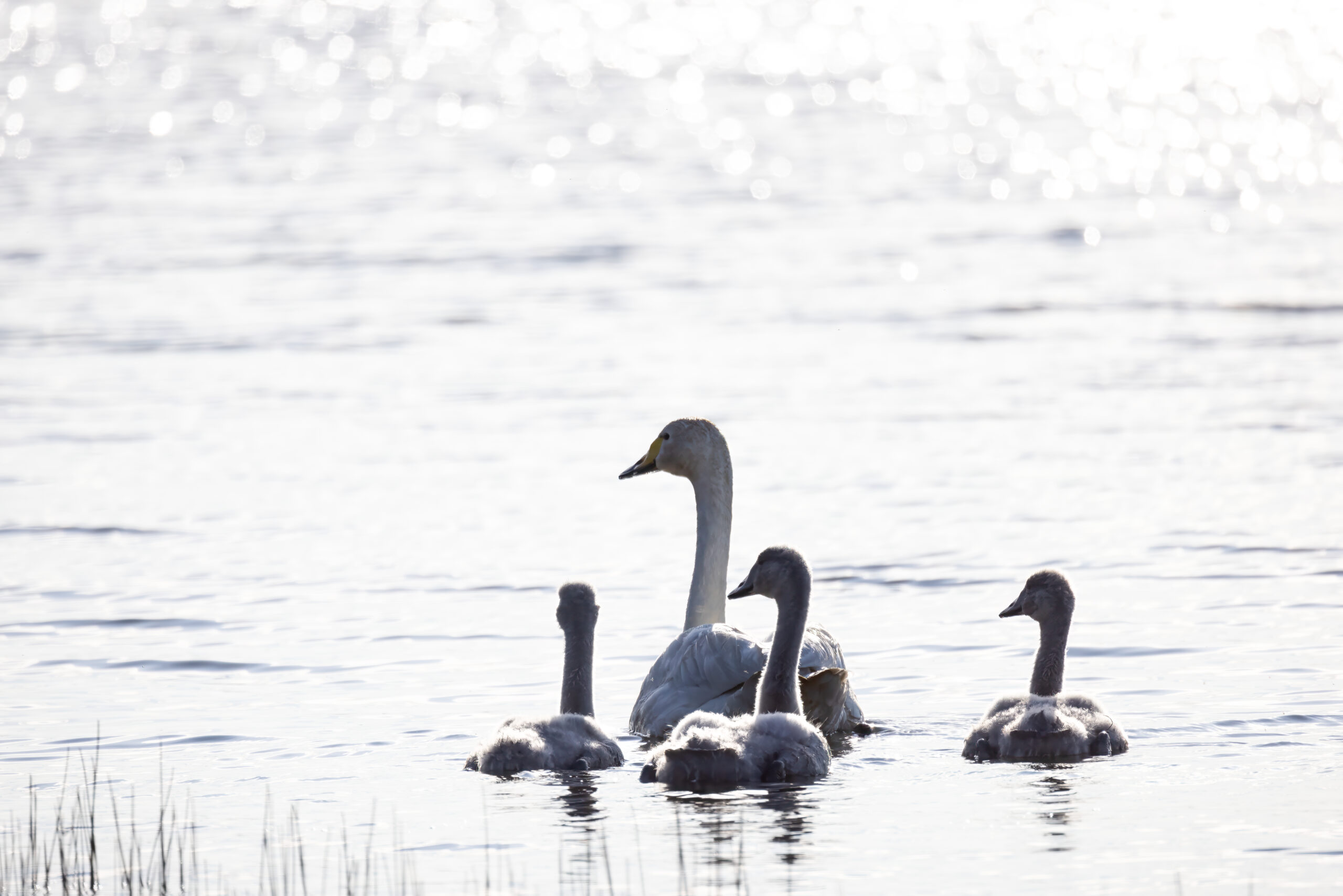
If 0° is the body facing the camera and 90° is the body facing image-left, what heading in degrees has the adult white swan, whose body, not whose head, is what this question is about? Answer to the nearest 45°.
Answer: approximately 135°

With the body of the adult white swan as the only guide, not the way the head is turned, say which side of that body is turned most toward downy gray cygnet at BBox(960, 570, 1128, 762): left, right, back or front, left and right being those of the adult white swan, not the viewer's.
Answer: back
